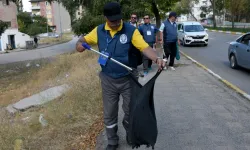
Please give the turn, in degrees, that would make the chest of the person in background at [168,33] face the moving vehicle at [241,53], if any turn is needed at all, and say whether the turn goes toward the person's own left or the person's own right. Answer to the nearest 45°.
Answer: approximately 90° to the person's own left

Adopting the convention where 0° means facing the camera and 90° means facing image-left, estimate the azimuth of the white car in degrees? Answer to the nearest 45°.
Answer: approximately 315°

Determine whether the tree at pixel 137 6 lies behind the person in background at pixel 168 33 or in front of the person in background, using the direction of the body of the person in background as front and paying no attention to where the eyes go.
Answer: behind

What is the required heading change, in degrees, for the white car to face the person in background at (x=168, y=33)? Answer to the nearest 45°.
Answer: approximately 45° to its right

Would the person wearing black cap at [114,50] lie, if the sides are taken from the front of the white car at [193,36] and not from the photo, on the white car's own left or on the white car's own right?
on the white car's own right

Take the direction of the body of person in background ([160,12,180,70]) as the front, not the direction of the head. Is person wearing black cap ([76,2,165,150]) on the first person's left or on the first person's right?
on the first person's right

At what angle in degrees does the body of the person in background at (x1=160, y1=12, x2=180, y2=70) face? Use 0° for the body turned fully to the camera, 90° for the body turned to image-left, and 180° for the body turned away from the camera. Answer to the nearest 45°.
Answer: approximately 315°

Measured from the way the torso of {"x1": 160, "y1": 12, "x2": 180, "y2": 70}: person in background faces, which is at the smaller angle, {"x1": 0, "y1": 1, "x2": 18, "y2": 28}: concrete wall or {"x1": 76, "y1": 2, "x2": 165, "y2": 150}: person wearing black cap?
the person wearing black cap

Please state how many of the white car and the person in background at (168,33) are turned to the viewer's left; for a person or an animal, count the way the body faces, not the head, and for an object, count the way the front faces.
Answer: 0

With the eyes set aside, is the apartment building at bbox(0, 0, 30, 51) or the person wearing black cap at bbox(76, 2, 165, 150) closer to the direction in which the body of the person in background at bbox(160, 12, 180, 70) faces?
the person wearing black cap
